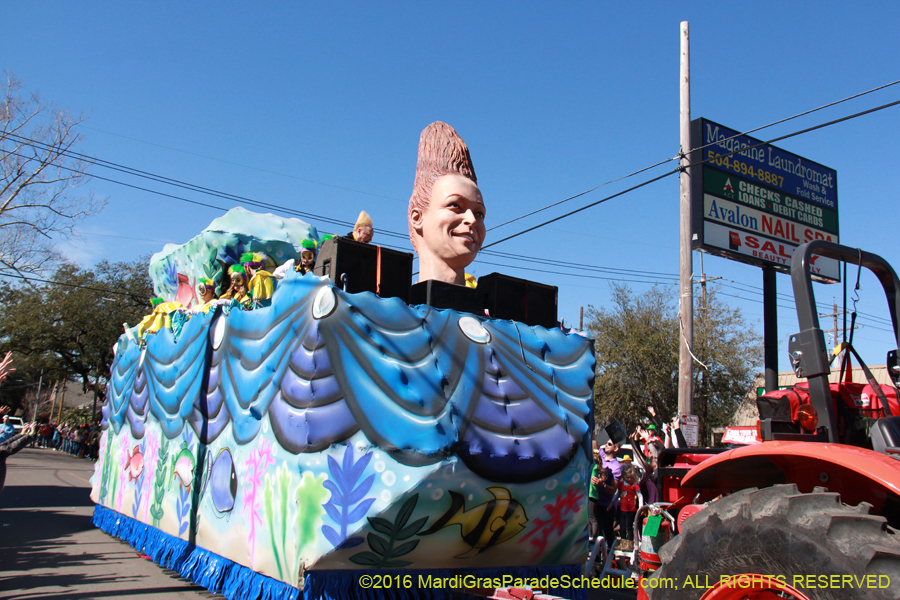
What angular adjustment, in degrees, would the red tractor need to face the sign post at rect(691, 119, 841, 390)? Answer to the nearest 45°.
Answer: approximately 135° to its left

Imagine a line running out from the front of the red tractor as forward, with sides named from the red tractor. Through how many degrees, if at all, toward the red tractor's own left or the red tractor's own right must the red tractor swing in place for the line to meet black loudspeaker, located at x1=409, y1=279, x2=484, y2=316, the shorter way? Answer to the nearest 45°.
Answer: approximately 180°

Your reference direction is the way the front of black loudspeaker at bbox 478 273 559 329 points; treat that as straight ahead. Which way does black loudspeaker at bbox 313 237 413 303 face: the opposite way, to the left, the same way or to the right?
the same way

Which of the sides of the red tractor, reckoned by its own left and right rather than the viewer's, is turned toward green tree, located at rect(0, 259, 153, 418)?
back

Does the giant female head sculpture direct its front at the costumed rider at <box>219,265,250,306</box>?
no

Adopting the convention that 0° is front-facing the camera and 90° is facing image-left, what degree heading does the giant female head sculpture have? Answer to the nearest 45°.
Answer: approximately 315°

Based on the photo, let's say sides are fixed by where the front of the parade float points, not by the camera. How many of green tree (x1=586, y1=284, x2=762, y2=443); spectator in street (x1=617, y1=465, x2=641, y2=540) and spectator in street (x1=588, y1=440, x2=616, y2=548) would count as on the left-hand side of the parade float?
3

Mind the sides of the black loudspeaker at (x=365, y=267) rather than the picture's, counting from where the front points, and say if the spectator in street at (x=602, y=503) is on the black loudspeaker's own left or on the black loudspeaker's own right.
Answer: on the black loudspeaker's own left

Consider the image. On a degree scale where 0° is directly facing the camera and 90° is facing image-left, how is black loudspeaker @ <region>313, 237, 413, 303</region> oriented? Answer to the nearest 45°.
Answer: approximately 315°

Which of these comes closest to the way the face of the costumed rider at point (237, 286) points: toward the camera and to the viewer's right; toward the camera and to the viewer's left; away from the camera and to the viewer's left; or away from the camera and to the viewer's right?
toward the camera and to the viewer's left

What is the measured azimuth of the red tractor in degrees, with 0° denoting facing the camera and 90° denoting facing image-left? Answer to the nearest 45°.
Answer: approximately 315°

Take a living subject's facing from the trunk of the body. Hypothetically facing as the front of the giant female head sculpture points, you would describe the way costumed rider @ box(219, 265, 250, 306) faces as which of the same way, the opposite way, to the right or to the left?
to the right

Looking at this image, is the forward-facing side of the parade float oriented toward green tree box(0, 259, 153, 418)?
no

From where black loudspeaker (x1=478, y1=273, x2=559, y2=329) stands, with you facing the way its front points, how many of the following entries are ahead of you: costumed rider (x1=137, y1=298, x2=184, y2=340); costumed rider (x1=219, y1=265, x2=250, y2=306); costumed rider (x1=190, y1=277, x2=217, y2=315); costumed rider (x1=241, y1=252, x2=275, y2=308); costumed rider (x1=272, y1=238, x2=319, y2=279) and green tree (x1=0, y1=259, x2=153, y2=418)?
0

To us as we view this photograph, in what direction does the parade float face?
facing the viewer and to the right of the viewer

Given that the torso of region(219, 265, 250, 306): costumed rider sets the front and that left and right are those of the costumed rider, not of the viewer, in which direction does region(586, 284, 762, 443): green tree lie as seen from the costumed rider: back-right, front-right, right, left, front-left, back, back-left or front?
back
